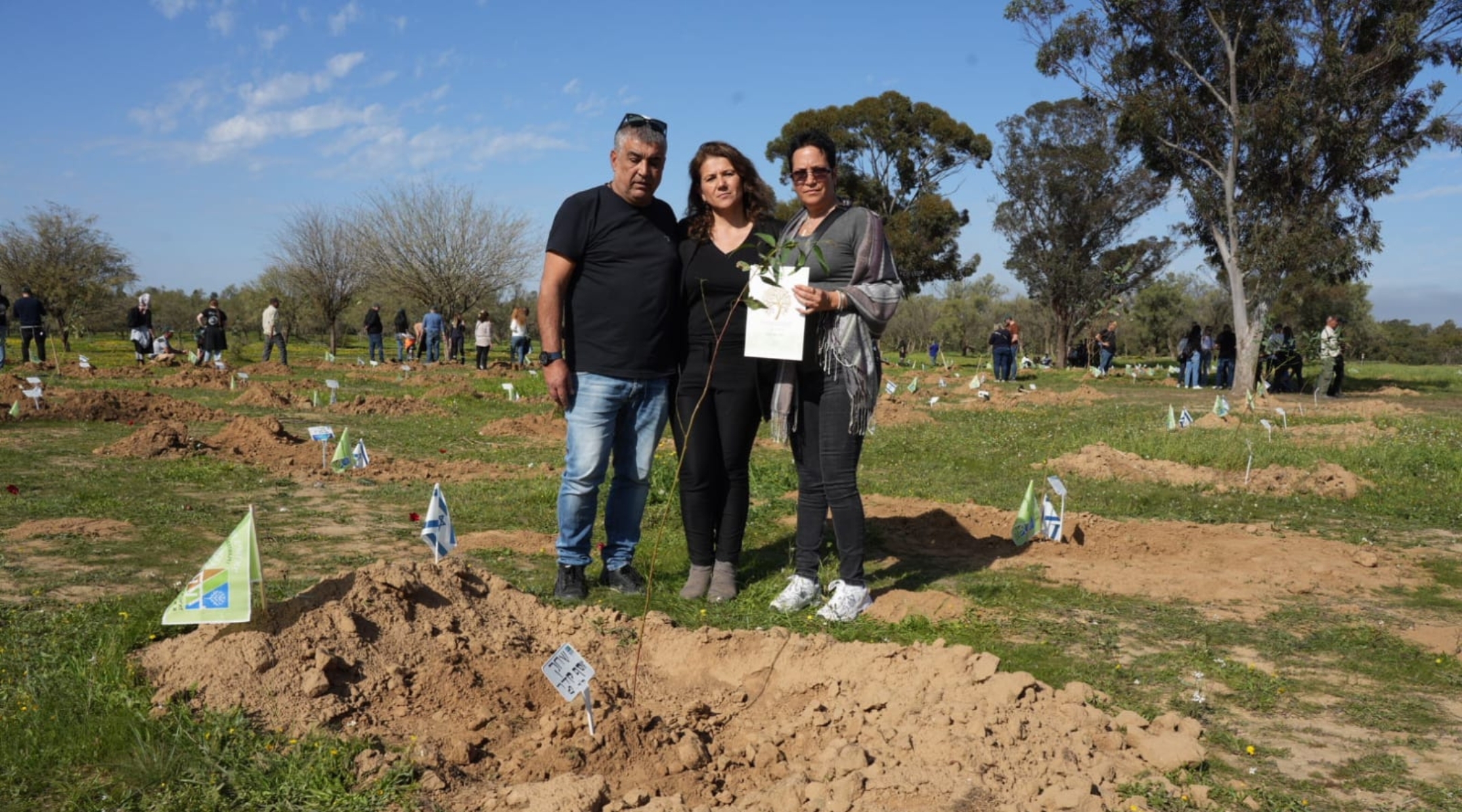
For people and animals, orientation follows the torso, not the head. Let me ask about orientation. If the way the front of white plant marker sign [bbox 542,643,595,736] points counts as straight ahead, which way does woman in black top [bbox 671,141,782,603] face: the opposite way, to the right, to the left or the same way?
the same way

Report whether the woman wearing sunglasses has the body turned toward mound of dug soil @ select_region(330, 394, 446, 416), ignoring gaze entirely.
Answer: no

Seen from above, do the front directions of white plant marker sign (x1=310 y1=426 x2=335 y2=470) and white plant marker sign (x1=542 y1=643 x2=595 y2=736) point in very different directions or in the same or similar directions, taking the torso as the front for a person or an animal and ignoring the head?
same or similar directions

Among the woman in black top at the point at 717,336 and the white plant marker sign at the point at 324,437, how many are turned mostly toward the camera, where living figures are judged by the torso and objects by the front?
2

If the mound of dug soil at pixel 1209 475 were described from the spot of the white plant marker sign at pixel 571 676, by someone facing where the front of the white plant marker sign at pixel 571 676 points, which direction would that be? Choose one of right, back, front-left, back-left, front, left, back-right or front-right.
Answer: back-left

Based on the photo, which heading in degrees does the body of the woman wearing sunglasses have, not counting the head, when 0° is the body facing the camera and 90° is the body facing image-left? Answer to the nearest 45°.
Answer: approximately 45°

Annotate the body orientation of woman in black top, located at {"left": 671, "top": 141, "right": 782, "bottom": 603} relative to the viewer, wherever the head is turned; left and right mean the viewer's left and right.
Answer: facing the viewer

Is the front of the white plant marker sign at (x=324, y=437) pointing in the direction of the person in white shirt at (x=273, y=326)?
no

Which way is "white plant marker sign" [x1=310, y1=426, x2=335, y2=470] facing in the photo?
toward the camera

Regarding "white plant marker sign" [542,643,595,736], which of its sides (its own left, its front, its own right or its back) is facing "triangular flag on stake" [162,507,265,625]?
right

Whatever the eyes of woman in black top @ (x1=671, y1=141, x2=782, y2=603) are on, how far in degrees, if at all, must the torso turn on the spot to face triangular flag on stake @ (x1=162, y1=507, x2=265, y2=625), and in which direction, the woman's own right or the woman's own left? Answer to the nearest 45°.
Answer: approximately 45° to the woman's own right

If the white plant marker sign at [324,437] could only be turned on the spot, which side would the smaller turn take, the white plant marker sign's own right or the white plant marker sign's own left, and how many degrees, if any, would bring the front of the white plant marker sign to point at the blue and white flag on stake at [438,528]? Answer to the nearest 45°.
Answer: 0° — it already faces it

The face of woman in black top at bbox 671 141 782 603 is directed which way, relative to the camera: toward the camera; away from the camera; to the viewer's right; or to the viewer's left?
toward the camera

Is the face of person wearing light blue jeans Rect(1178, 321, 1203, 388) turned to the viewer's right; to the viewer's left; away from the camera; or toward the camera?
away from the camera

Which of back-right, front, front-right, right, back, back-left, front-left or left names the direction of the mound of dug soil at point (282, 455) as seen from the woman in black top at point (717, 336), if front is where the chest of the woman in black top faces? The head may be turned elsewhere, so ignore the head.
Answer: back-right

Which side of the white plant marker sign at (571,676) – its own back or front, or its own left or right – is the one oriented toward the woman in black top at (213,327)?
back

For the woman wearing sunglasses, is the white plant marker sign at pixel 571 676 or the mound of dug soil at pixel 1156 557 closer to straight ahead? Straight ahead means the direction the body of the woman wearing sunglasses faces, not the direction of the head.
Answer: the white plant marker sign
